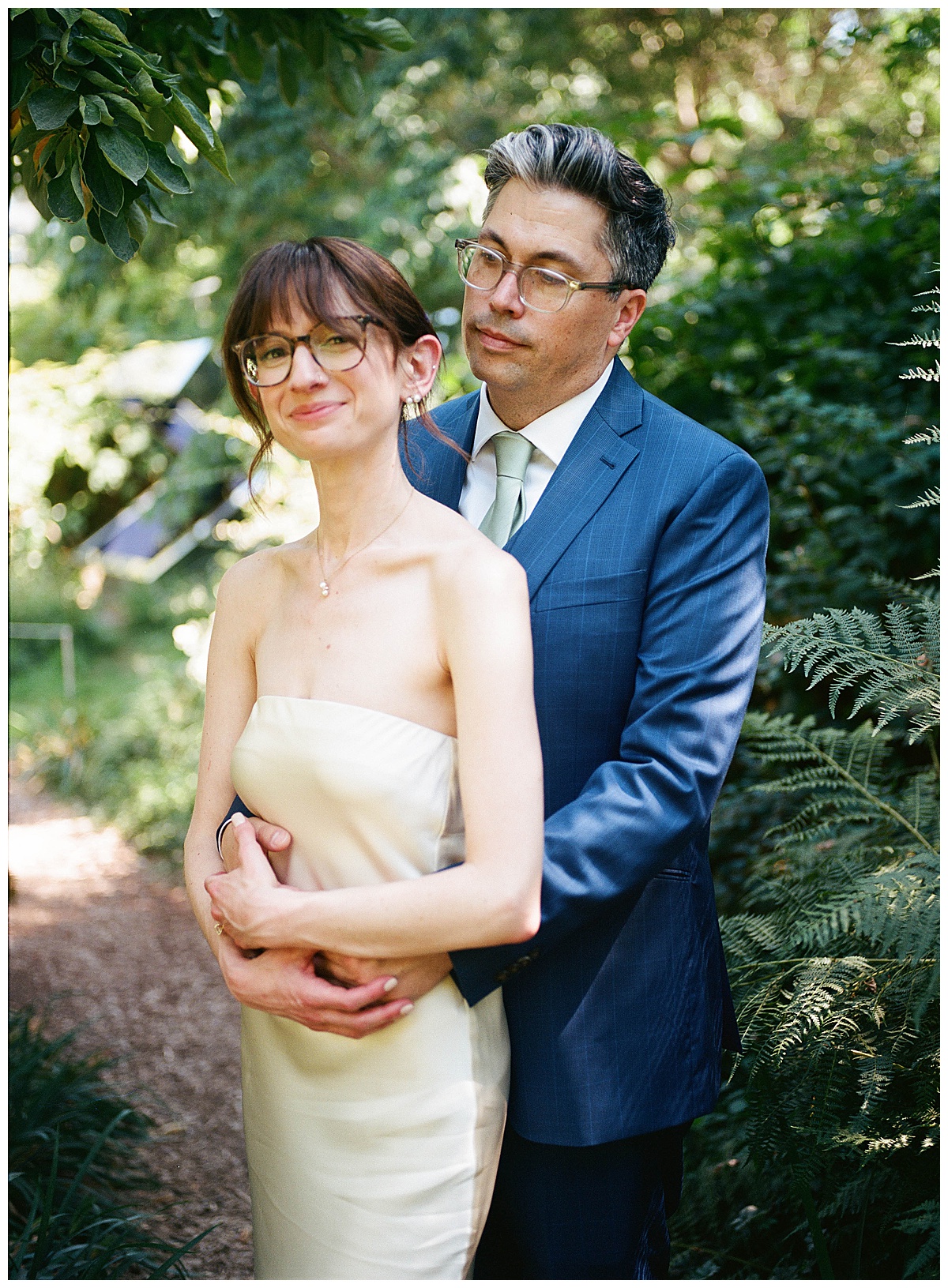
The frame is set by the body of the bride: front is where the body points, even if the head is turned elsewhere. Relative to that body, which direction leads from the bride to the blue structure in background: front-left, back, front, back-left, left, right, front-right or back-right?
back-right
